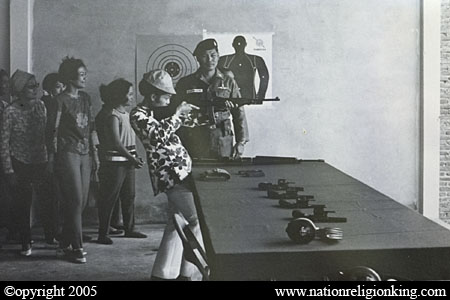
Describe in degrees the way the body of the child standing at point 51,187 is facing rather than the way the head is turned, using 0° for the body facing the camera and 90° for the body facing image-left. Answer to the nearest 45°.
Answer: approximately 270°

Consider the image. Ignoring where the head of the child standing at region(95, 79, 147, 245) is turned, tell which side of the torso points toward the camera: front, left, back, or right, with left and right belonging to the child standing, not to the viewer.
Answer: right

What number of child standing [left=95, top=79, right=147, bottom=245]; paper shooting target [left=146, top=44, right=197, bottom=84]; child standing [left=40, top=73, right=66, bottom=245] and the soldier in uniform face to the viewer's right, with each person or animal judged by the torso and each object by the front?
2

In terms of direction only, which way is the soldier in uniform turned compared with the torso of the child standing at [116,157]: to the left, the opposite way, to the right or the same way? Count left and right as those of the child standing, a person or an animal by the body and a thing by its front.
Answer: to the right

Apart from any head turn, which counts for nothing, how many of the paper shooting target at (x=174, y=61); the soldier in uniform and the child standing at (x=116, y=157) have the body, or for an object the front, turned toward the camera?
2

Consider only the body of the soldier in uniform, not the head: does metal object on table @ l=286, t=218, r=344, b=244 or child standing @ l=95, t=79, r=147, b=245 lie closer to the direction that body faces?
the metal object on table

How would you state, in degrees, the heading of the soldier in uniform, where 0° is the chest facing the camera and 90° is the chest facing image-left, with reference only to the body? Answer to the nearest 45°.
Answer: approximately 0°

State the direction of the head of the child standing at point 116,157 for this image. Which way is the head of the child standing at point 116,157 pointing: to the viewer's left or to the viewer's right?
to the viewer's right
